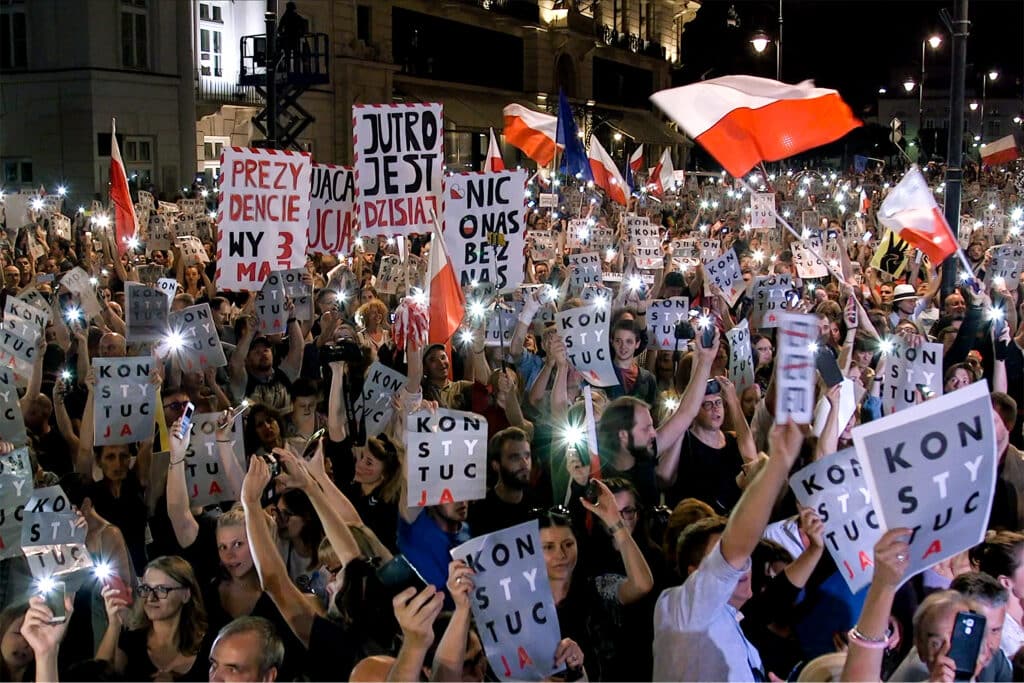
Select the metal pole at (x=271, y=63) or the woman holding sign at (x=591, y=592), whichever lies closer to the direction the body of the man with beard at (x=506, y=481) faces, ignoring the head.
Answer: the woman holding sign

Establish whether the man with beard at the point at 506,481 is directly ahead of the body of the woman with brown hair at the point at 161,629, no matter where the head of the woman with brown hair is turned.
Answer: no

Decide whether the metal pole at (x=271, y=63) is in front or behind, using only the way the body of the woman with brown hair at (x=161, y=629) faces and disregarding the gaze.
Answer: behind

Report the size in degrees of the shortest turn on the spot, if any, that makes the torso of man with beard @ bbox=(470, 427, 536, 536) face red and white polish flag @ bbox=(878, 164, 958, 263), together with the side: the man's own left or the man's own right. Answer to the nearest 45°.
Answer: approximately 90° to the man's own left

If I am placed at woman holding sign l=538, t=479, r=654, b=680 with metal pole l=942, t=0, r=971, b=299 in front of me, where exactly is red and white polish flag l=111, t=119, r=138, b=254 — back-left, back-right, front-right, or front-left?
front-left

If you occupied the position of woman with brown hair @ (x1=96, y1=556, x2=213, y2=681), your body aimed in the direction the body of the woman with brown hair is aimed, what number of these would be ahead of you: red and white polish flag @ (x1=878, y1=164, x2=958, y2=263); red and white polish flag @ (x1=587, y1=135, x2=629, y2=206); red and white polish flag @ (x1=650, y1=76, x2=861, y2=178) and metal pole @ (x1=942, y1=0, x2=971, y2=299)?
0

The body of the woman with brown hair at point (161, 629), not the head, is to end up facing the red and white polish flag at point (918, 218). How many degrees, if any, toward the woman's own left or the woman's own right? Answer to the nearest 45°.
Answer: approximately 180°

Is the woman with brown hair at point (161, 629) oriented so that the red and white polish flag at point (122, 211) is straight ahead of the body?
no

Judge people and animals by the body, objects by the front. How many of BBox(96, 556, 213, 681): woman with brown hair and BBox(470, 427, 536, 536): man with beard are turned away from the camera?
0

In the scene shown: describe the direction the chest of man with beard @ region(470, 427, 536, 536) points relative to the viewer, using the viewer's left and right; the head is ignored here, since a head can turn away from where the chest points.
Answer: facing the viewer and to the right of the viewer

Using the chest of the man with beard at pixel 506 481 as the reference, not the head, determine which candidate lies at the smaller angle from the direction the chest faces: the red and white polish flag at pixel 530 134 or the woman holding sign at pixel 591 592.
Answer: the woman holding sign

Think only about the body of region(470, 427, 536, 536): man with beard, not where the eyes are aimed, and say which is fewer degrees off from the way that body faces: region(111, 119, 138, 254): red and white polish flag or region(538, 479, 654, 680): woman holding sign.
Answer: the woman holding sign

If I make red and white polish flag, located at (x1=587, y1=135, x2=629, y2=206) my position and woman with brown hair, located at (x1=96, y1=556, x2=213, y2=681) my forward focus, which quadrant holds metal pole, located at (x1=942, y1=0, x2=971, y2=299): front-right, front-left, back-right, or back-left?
front-left

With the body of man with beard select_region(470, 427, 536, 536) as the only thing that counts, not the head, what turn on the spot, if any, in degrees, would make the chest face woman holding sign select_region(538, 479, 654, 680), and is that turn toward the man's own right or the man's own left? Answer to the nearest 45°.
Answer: approximately 45° to the man's own right

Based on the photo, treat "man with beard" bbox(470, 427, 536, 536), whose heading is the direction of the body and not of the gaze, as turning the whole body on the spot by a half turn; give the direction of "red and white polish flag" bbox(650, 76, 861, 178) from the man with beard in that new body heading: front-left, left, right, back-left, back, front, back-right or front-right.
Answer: right

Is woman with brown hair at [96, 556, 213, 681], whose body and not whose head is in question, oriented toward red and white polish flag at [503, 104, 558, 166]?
no
